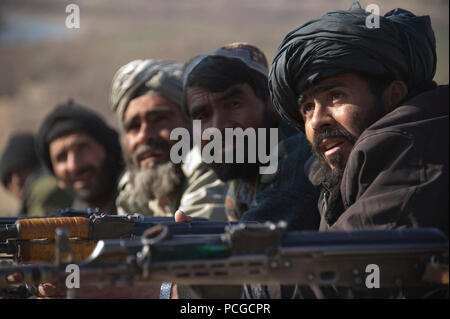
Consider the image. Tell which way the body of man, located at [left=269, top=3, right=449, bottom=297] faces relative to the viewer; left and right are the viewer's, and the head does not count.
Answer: facing the viewer and to the left of the viewer

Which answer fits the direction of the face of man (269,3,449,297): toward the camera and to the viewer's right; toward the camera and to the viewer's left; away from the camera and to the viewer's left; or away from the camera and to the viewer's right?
toward the camera and to the viewer's left

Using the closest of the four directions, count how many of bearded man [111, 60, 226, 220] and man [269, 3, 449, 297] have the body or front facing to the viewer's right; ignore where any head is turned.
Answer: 0

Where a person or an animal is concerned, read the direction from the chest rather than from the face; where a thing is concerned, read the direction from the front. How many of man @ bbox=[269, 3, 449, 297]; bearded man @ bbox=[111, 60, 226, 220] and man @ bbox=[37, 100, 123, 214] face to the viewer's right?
0

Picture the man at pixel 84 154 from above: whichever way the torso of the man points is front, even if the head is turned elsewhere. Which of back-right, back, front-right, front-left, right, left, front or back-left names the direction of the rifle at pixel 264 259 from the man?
front-left

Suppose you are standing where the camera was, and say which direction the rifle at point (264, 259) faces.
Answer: facing to the left of the viewer

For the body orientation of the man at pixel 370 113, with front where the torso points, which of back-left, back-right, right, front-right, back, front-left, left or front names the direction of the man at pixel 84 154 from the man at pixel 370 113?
right
